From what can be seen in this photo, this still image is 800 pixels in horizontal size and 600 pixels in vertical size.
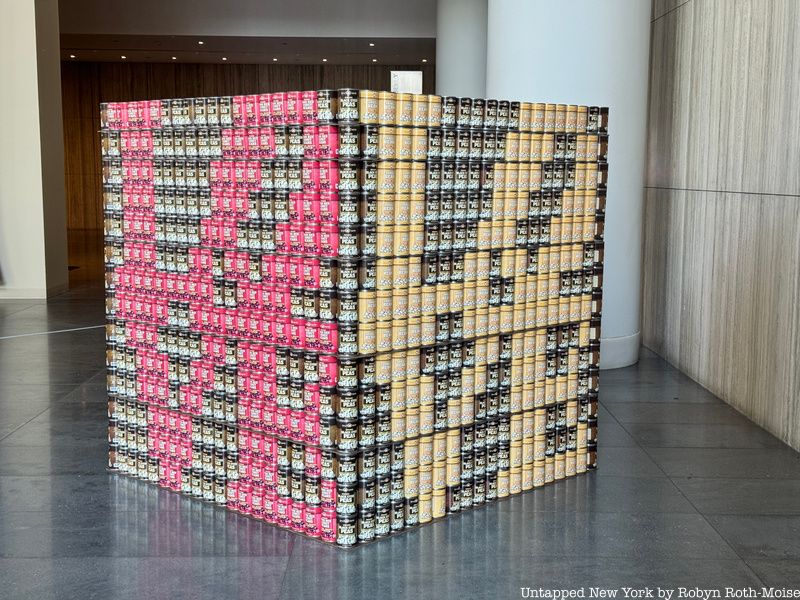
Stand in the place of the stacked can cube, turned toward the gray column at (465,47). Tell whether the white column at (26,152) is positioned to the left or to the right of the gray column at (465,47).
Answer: left

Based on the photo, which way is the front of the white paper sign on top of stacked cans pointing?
toward the camera

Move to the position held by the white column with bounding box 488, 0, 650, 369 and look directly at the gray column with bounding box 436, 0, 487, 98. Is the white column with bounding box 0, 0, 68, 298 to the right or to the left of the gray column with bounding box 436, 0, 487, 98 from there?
left

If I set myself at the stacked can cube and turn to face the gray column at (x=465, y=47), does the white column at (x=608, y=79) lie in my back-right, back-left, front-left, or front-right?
front-right
